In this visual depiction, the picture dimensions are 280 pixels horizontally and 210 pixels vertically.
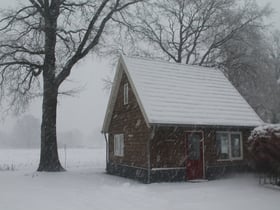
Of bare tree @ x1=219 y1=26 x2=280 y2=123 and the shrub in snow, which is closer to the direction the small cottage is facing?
the shrub in snow

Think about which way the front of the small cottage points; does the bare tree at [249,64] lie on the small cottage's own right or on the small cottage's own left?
on the small cottage's own left

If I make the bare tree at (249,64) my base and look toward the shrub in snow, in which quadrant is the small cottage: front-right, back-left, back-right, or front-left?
front-right

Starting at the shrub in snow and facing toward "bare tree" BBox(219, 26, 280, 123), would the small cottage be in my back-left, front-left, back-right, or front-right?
front-left

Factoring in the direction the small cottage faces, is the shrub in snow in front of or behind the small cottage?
in front

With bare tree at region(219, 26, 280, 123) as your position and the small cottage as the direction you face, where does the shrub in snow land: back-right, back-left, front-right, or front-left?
front-left
